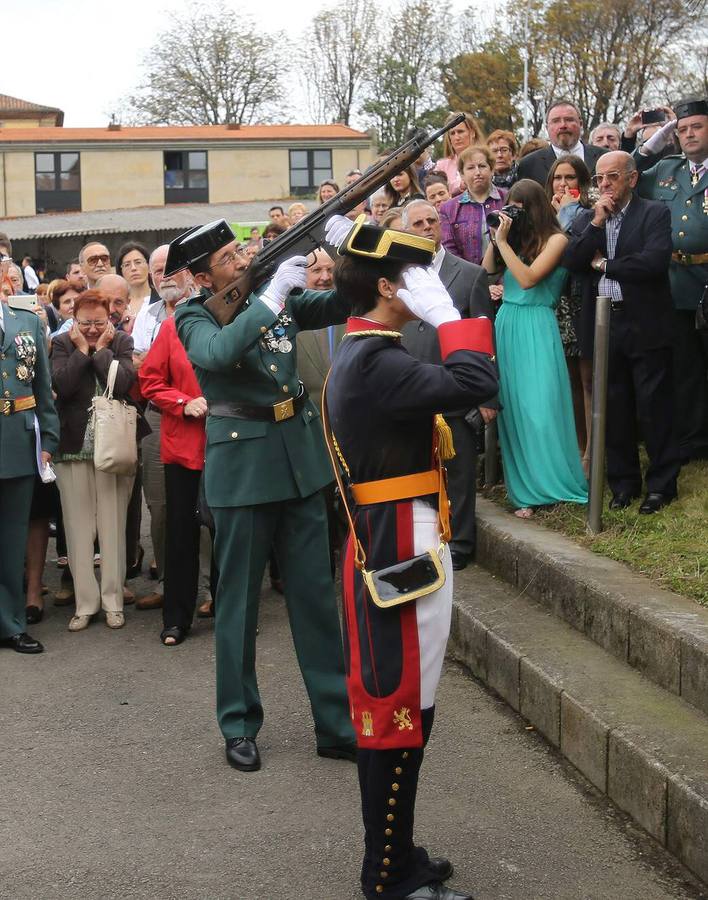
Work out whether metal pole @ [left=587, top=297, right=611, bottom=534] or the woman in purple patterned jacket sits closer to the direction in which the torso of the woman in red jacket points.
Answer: the metal pole

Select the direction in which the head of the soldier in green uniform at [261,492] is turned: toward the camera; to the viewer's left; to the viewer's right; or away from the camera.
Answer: to the viewer's right

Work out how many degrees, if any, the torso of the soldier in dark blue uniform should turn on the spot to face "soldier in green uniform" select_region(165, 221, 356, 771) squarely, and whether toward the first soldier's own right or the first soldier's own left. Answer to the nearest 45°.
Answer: approximately 90° to the first soldier's own left

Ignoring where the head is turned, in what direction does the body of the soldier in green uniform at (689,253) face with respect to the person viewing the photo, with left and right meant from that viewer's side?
facing the viewer and to the left of the viewer

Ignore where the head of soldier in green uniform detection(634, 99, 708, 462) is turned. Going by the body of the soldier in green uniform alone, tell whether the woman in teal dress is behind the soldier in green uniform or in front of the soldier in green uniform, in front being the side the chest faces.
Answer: in front

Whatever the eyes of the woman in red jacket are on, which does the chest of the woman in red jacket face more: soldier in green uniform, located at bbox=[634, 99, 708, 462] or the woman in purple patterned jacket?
the soldier in green uniform

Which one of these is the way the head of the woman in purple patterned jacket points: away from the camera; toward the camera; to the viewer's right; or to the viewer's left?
toward the camera

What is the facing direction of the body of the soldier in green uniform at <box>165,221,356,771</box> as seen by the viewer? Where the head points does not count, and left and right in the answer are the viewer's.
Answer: facing the viewer and to the right of the viewer
